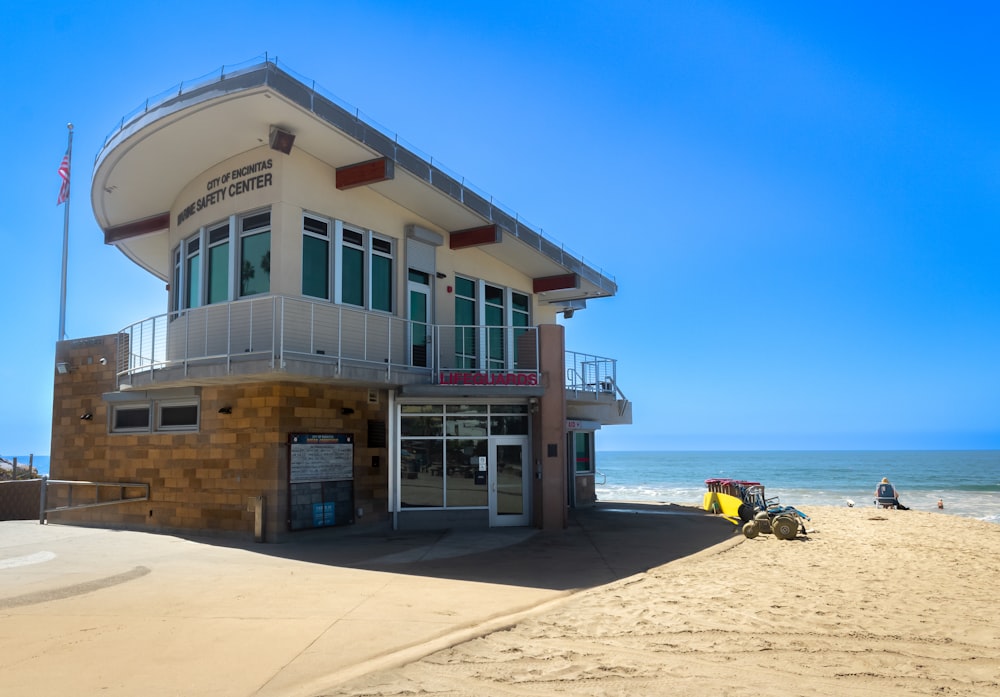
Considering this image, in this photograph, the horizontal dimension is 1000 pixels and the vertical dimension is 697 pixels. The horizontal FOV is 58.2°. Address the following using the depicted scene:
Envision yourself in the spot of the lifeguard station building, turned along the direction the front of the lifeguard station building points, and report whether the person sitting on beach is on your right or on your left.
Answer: on your left

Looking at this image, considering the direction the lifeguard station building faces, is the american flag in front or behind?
behind

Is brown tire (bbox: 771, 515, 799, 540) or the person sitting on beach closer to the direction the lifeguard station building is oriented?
the brown tire

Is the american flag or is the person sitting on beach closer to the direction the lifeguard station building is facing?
the person sitting on beach

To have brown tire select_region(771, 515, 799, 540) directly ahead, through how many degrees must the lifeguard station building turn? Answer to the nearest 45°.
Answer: approximately 45° to its left

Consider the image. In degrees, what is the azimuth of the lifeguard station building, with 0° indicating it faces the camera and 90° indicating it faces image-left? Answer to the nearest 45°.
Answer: approximately 315°
